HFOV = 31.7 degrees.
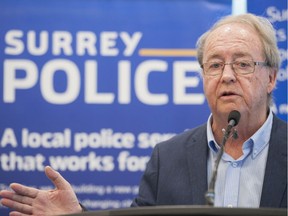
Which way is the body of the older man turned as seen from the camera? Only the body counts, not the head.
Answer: toward the camera

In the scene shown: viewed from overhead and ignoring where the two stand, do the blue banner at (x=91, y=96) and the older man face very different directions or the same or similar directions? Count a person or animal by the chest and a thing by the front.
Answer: same or similar directions

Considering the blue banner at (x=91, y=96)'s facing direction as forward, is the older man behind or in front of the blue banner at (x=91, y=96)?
in front

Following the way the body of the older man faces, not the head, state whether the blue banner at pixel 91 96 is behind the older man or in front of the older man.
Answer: behind

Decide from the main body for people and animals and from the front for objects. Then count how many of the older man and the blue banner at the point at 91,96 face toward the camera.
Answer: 2

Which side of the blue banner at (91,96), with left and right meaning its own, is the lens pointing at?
front
